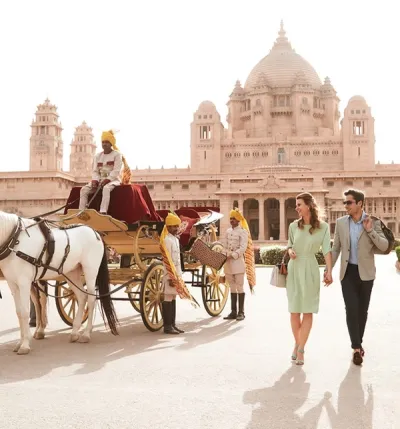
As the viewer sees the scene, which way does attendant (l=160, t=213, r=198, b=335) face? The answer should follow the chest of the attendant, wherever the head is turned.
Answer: to the viewer's right

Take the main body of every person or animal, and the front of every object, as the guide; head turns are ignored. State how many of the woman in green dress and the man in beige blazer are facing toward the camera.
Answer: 2

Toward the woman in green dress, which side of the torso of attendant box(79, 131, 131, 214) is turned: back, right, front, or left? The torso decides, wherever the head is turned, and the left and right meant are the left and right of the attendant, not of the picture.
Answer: left

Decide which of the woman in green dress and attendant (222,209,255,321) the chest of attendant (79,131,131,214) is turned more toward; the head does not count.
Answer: the woman in green dress

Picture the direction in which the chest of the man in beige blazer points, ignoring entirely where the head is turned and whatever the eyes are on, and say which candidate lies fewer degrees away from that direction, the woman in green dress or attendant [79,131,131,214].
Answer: the woman in green dress
